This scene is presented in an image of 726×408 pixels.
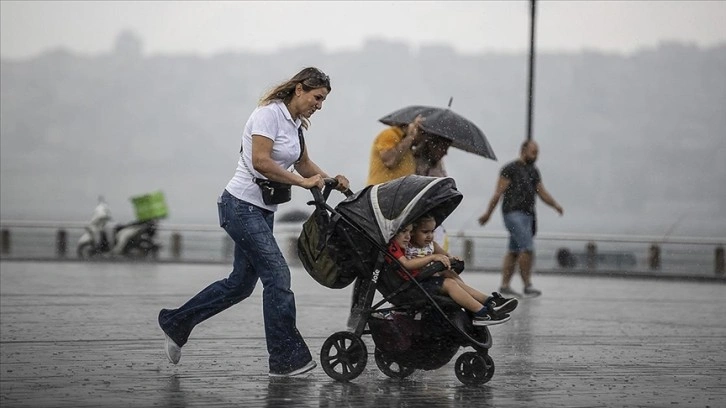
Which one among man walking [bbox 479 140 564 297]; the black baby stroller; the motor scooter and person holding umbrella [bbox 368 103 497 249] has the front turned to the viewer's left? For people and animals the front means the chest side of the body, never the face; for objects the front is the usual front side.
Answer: the motor scooter

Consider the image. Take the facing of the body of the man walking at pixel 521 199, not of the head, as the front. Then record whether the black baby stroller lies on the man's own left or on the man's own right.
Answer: on the man's own right

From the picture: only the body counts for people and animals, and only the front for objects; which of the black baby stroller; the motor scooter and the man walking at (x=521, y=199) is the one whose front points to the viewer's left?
the motor scooter

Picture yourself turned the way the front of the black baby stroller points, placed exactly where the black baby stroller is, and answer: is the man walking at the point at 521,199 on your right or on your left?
on your left

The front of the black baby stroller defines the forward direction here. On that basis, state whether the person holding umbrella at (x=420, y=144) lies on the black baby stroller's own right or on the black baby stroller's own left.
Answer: on the black baby stroller's own left

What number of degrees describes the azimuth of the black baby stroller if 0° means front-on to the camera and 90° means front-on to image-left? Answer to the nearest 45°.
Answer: approximately 315°

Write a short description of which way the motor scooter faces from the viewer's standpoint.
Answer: facing to the left of the viewer
